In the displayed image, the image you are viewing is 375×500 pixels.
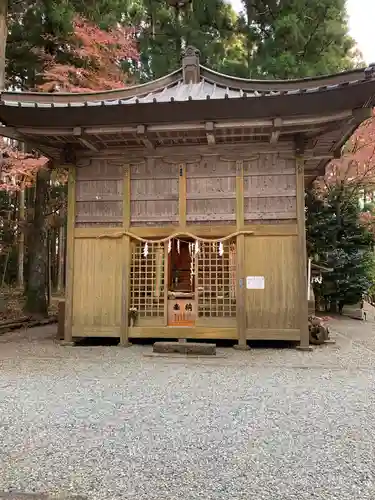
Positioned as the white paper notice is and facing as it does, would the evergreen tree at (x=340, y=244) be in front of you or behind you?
behind

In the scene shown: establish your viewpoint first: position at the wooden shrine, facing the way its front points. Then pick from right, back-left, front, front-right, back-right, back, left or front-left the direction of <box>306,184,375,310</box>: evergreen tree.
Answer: back-left

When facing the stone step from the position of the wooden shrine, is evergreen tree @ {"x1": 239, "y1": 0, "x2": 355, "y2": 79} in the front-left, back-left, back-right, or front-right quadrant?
back-left

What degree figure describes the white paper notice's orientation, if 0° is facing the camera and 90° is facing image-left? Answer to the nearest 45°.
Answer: approximately 0°

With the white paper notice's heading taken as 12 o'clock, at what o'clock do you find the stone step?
The stone step is roughly at 2 o'clock from the white paper notice.

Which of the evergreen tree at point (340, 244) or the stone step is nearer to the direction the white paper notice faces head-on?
the stone step
